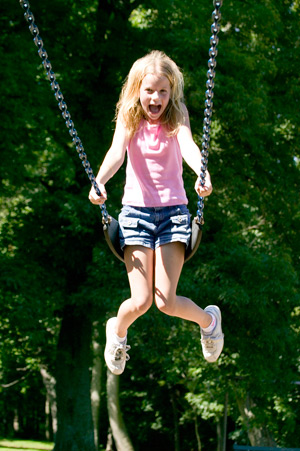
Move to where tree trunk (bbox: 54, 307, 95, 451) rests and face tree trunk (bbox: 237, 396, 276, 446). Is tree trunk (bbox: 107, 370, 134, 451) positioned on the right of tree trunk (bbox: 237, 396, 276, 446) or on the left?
left

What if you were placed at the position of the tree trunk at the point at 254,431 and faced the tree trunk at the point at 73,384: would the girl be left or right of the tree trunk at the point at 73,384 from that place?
left

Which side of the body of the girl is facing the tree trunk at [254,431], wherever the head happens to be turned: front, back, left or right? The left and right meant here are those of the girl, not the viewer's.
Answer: back

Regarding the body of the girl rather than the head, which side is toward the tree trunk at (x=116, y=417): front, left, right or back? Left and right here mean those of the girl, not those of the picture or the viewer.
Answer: back

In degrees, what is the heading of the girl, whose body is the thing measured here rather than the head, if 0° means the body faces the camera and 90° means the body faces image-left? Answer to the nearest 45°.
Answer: approximately 0°

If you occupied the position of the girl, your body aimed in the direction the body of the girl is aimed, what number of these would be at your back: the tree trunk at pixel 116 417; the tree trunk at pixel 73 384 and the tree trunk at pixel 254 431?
3

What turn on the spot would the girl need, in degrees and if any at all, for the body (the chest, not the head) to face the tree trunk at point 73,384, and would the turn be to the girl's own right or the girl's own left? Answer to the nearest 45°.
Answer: approximately 180°
